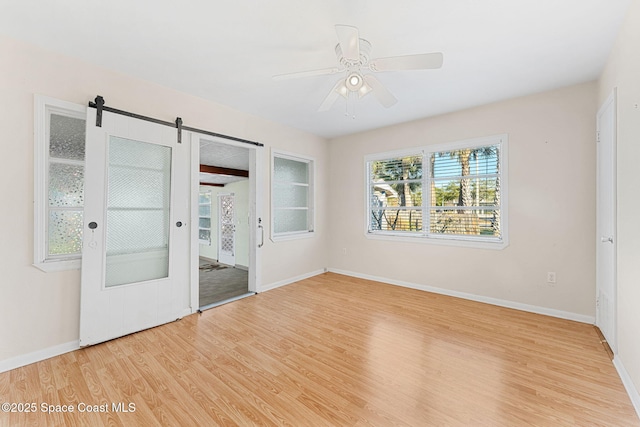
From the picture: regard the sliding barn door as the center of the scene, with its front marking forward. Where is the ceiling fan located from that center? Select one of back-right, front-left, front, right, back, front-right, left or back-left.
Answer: front

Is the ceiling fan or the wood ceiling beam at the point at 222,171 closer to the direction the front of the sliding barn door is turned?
the ceiling fan

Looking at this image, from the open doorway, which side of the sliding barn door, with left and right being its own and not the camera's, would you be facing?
left

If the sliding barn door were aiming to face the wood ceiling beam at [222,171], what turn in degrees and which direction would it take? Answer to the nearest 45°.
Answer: approximately 90° to its left

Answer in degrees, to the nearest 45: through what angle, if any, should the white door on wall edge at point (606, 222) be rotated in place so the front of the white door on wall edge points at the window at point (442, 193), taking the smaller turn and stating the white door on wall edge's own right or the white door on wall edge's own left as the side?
0° — it already faces it

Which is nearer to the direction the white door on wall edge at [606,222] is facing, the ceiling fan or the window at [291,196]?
the window

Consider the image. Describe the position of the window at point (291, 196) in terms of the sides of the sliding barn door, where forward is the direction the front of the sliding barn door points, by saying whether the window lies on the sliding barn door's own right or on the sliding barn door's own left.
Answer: on the sliding barn door's own left

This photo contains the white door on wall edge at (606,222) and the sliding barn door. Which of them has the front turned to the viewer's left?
the white door on wall edge

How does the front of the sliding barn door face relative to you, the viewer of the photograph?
facing the viewer and to the right of the viewer

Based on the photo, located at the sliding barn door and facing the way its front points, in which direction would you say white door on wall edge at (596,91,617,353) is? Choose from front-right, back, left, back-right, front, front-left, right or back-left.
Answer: front

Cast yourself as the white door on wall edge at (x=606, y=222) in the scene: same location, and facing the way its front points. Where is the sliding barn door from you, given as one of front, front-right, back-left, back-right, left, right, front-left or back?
front-left

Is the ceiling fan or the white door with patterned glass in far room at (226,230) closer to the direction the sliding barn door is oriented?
the ceiling fan

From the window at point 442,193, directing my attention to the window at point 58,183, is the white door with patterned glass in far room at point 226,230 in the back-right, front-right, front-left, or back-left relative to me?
front-right

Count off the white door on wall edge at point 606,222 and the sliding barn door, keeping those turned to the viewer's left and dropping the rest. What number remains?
1

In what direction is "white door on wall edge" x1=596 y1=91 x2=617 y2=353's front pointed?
to the viewer's left
